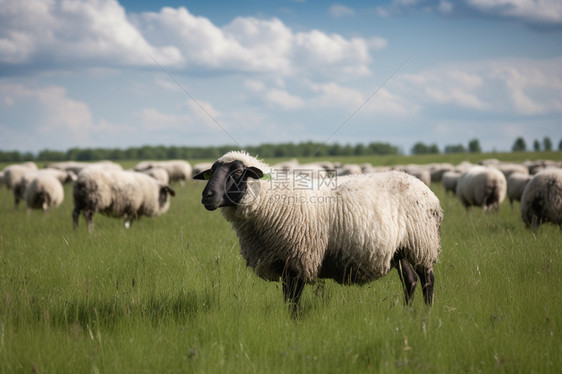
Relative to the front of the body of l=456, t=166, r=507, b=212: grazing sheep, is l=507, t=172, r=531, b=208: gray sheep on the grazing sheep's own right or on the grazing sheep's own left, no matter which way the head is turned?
on the grazing sheep's own right

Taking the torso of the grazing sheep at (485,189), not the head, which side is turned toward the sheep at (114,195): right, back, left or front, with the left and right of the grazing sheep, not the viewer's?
left

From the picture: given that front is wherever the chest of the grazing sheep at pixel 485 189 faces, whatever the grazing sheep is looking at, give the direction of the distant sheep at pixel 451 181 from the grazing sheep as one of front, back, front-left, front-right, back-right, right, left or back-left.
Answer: front-right

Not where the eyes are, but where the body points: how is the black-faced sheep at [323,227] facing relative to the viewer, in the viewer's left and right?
facing to the left of the viewer

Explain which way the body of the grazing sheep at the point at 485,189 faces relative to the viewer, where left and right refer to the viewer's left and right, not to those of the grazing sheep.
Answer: facing away from the viewer and to the left of the viewer
